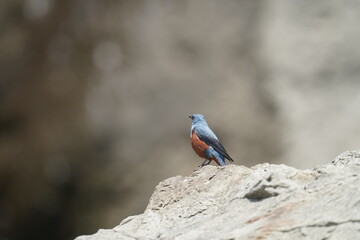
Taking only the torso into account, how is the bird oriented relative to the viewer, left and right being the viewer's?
facing to the left of the viewer
